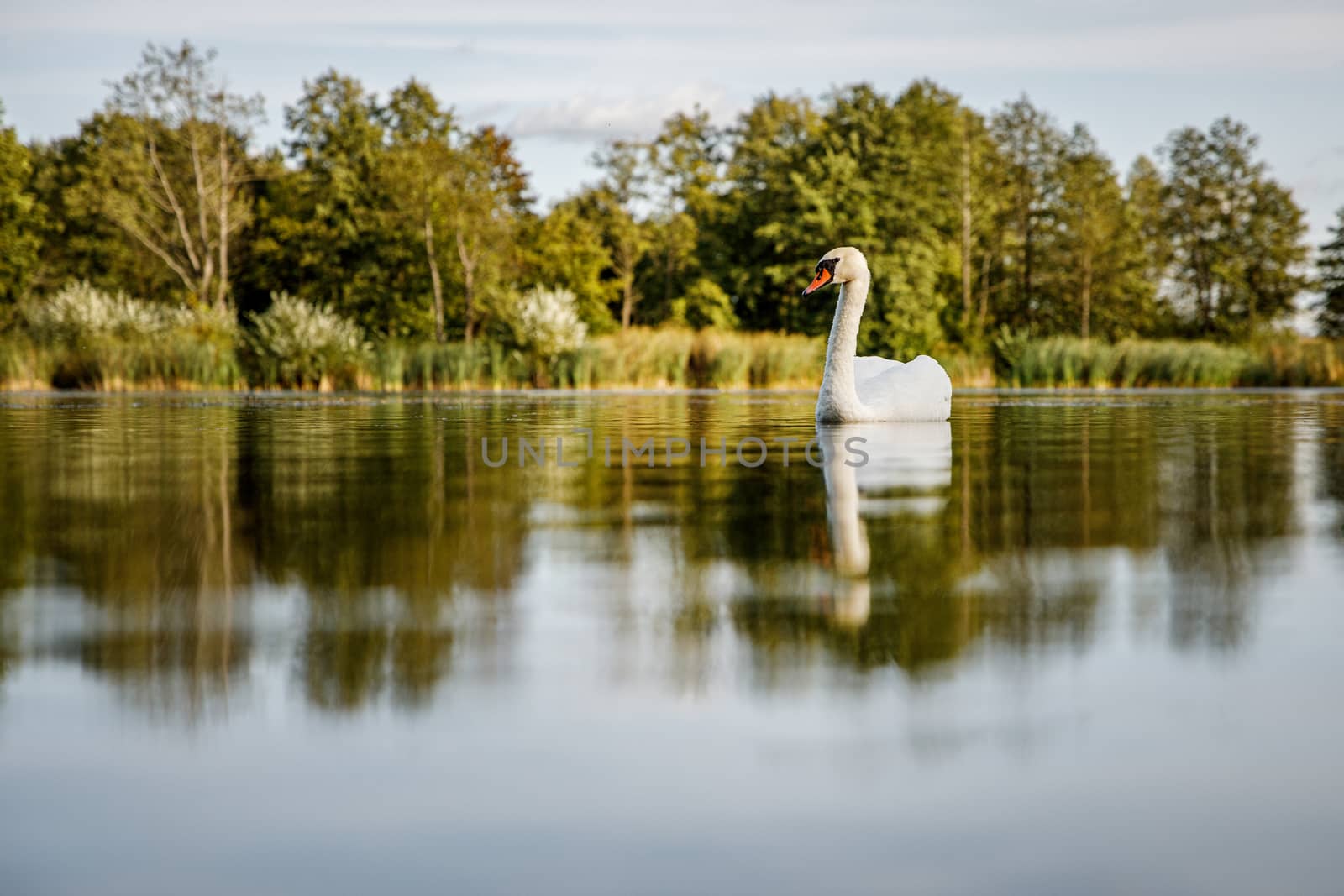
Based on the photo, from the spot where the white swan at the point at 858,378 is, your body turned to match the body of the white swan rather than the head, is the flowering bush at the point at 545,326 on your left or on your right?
on your right

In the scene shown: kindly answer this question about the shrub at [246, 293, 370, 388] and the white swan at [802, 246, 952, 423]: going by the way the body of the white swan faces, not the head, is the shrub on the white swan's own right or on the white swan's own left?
on the white swan's own right

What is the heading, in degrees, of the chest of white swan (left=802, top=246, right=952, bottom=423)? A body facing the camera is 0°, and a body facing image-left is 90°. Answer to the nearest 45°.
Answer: approximately 45°

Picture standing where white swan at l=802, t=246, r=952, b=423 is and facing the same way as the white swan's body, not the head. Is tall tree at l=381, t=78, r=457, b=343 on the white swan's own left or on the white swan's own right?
on the white swan's own right

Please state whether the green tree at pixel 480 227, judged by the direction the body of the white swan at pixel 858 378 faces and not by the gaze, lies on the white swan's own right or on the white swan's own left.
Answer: on the white swan's own right
